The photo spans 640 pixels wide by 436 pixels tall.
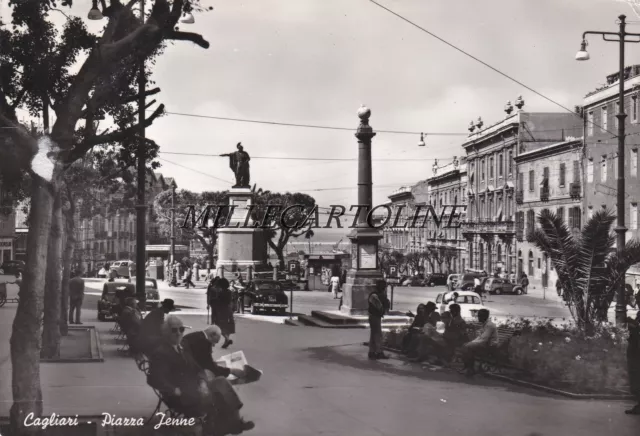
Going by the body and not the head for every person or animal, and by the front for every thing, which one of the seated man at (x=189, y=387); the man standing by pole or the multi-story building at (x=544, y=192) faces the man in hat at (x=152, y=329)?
the multi-story building

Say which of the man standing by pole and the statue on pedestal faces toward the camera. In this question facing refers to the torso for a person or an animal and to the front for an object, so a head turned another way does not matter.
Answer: the statue on pedestal

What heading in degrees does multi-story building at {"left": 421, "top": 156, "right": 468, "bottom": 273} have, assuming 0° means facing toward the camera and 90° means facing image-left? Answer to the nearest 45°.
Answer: approximately 45°

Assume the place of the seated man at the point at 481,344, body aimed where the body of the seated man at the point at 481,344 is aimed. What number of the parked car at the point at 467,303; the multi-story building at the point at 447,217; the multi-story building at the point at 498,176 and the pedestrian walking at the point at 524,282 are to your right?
4

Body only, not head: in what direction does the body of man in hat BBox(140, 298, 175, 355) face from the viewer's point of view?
to the viewer's right

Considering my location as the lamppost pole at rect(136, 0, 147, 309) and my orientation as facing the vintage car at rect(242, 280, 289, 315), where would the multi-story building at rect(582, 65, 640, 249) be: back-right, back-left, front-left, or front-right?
front-right

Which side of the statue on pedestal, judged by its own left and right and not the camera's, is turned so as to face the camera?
front

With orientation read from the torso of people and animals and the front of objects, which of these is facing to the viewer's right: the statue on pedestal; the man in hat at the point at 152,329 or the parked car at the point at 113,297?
the man in hat

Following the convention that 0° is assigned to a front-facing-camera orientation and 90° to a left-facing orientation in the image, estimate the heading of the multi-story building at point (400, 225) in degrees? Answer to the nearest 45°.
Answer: approximately 45°

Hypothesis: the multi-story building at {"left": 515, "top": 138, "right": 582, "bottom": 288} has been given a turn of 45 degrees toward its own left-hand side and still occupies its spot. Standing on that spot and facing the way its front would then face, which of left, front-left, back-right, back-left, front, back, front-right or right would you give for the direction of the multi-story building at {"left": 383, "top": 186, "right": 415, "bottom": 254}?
right
